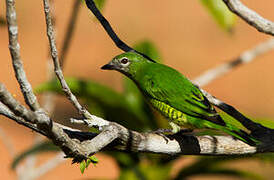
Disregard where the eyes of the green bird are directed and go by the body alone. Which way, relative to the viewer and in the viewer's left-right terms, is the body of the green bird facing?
facing to the left of the viewer
